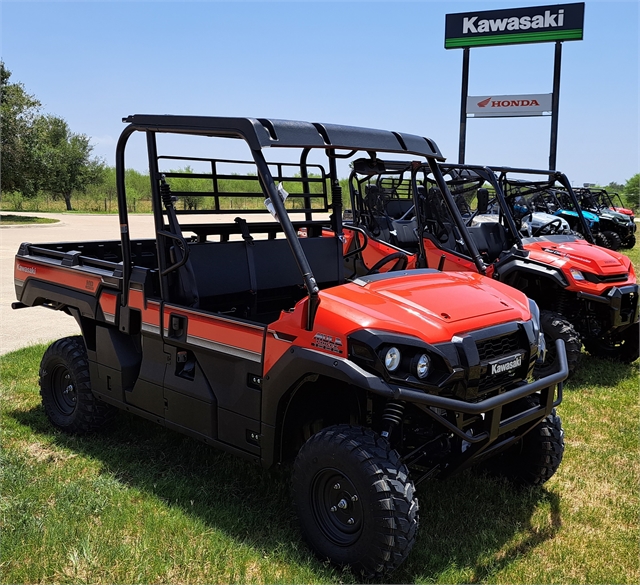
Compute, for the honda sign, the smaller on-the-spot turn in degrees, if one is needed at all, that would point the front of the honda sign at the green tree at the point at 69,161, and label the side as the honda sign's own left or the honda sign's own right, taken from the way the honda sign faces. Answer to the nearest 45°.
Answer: approximately 135° to the honda sign's own right

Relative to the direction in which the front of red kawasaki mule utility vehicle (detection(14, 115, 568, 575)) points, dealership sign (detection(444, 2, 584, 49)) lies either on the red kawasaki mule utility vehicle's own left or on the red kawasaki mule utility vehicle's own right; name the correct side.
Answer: on the red kawasaki mule utility vehicle's own left

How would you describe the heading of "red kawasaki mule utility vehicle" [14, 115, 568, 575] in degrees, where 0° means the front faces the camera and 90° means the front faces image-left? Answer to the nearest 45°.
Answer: approximately 315°

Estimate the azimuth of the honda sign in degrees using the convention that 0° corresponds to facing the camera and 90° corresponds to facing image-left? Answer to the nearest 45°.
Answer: approximately 0°

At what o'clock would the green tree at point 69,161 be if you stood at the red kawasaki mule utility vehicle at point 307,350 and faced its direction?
The green tree is roughly at 7 o'clock from the red kawasaki mule utility vehicle.

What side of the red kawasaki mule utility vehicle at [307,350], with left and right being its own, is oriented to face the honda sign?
left
